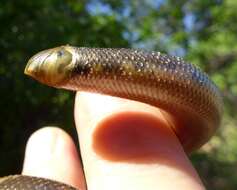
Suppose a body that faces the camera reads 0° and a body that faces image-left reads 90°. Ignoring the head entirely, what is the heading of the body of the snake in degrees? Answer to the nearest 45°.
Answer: approximately 90°
